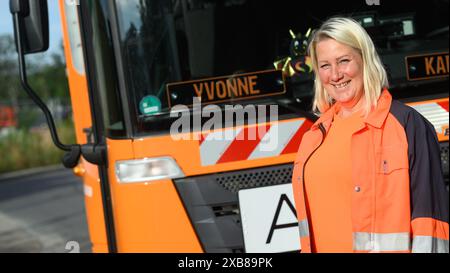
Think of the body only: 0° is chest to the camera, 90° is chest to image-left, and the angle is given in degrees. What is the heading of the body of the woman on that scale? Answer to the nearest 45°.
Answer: approximately 45°

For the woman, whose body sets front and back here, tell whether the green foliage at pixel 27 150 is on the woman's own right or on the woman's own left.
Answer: on the woman's own right
